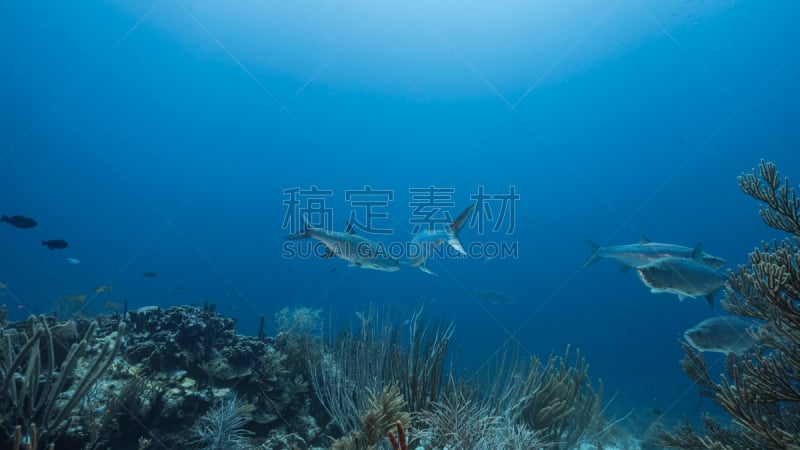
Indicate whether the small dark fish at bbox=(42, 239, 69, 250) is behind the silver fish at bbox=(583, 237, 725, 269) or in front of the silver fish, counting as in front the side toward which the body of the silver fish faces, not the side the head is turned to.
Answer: behind

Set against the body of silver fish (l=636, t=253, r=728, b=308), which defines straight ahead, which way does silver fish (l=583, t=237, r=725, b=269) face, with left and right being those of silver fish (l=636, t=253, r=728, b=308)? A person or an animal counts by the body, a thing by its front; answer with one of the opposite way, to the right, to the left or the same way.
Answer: the opposite way

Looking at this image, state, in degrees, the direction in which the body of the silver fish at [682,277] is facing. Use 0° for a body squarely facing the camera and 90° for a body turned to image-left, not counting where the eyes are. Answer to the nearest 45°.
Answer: approximately 90°

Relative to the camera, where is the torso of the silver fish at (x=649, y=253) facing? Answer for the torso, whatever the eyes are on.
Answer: to the viewer's right

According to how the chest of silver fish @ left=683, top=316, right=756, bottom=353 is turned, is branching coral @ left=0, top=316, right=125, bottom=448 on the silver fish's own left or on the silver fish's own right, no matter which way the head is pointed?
on the silver fish's own left

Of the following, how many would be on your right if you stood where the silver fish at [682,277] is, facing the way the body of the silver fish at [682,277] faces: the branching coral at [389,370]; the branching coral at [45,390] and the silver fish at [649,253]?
1

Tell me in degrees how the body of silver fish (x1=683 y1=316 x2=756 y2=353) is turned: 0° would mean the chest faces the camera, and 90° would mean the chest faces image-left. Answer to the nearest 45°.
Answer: approximately 90°
